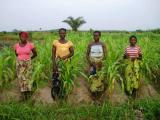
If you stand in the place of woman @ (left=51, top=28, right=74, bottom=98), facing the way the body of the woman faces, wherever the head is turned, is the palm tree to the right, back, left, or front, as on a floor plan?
back

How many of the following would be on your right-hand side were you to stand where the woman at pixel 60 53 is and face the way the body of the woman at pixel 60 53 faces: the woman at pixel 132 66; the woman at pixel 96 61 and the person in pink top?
1

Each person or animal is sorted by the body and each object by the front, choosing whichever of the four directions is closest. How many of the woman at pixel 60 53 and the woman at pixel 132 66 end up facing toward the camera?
2

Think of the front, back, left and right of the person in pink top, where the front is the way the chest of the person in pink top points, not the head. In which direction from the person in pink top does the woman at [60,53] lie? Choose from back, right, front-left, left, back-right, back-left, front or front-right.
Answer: left

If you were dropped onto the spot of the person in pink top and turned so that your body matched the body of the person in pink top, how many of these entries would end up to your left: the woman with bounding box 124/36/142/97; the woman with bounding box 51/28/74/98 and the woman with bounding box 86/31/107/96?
3

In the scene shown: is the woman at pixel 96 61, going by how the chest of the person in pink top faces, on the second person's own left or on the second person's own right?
on the second person's own left

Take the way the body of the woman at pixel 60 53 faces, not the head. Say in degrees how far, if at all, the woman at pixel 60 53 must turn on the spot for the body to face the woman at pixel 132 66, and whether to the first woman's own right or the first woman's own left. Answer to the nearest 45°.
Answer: approximately 90° to the first woman's own left

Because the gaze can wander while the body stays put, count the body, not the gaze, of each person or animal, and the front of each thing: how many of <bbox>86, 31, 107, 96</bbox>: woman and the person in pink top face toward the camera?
2

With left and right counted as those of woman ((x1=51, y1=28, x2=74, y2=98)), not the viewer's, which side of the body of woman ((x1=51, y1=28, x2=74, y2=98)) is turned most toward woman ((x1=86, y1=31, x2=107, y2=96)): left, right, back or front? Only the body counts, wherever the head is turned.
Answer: left

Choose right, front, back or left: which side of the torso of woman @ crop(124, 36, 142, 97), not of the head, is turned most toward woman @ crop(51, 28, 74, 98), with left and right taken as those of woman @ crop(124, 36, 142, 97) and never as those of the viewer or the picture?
right

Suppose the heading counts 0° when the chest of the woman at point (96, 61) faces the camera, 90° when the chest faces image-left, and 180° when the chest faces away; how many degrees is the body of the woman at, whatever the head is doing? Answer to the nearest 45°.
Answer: approximately 0°
